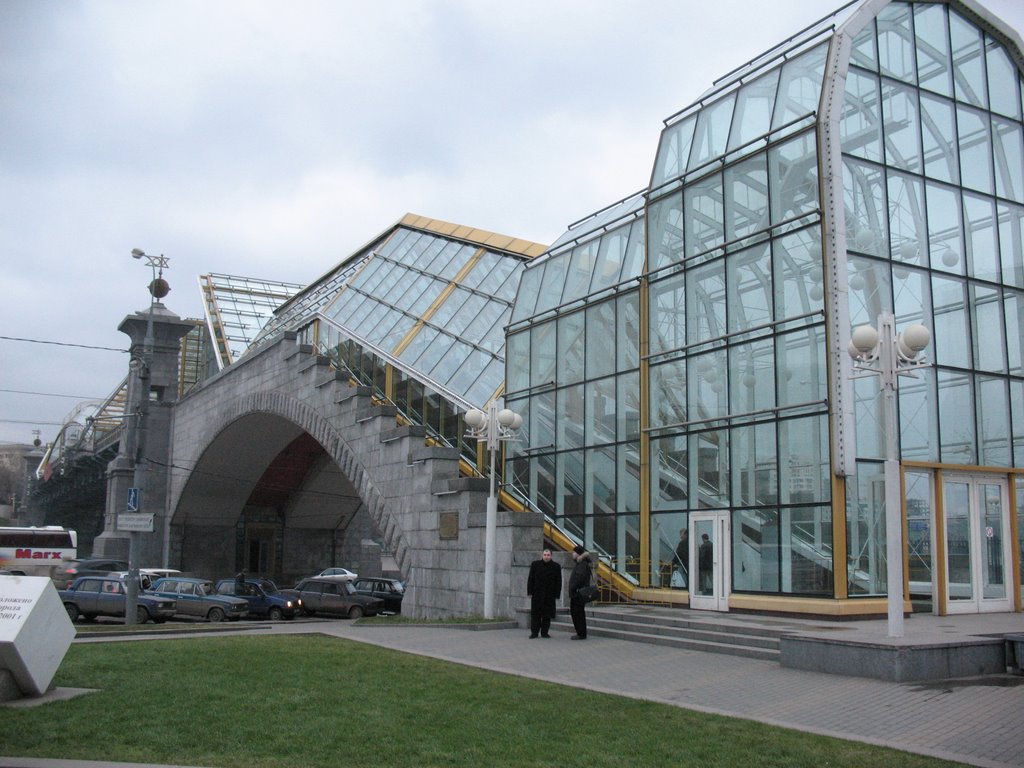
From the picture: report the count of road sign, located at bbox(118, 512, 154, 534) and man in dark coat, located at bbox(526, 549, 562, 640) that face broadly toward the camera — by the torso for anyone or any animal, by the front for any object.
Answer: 2

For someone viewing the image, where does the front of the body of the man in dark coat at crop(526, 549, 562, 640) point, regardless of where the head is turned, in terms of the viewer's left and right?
facing the viewer

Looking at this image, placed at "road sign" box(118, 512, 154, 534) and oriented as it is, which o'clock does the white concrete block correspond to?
The white concrete block is roughly at 12 o'clock from the road sign.

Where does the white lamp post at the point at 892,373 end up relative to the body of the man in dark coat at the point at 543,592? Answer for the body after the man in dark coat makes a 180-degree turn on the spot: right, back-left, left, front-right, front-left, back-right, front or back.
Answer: back-right

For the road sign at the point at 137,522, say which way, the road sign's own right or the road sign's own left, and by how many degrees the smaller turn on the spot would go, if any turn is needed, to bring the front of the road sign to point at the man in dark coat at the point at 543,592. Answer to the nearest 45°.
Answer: approximately 45° to the road sign's own left

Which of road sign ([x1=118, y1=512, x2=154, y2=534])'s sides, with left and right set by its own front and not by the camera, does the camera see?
front

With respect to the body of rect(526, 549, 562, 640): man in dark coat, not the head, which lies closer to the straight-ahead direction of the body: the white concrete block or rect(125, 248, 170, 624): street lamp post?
the white concrete block
